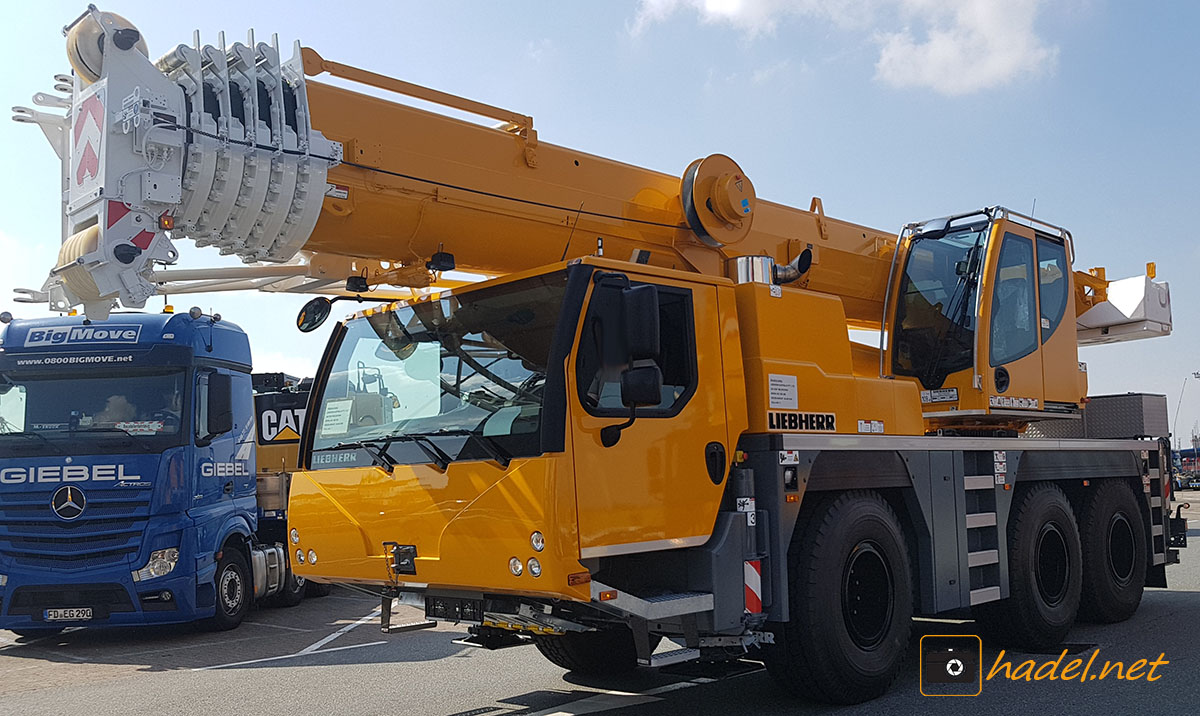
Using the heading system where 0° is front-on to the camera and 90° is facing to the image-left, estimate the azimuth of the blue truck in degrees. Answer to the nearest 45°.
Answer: approximately 45°

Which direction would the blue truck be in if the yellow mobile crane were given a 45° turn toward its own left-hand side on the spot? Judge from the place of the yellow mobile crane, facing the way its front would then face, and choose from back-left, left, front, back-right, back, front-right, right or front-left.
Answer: back-right

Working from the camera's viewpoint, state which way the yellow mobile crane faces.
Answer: facing the viewer and to the left of the viewer
